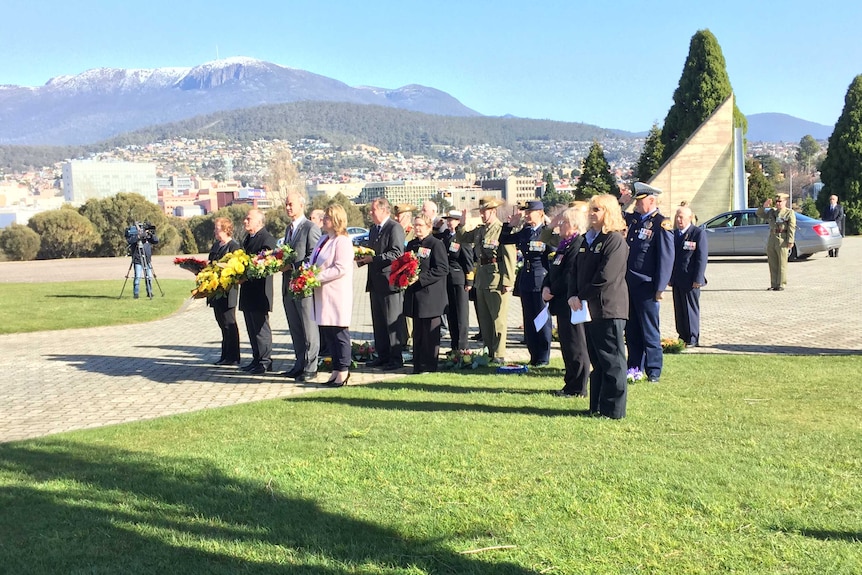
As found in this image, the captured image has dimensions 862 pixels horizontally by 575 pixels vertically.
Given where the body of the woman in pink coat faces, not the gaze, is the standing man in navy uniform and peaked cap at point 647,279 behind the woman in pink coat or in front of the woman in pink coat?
behind

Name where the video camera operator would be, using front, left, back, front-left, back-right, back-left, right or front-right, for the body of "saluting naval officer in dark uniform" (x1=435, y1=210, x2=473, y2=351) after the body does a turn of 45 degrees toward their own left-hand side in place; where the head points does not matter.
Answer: back-right

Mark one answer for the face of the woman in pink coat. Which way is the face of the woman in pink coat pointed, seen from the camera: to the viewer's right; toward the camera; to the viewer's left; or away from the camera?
to the viewer's left

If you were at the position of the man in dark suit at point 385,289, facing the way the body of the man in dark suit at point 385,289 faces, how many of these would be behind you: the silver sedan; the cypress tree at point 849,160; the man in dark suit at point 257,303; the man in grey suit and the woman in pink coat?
2

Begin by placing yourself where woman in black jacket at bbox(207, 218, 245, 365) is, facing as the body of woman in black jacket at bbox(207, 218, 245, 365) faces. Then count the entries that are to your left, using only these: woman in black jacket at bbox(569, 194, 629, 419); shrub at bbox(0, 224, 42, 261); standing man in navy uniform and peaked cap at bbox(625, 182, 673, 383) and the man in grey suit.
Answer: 3

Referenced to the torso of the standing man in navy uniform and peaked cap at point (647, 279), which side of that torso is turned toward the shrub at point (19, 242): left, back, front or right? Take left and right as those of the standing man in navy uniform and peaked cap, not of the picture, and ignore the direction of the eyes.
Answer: right

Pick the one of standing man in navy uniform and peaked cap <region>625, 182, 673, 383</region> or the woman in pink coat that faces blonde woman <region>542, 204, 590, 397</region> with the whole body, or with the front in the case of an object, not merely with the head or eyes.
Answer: the standing man in navy uniform and peaked cap

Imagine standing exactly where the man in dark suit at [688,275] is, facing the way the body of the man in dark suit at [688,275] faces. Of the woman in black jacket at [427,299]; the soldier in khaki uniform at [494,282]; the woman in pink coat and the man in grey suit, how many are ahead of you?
4
